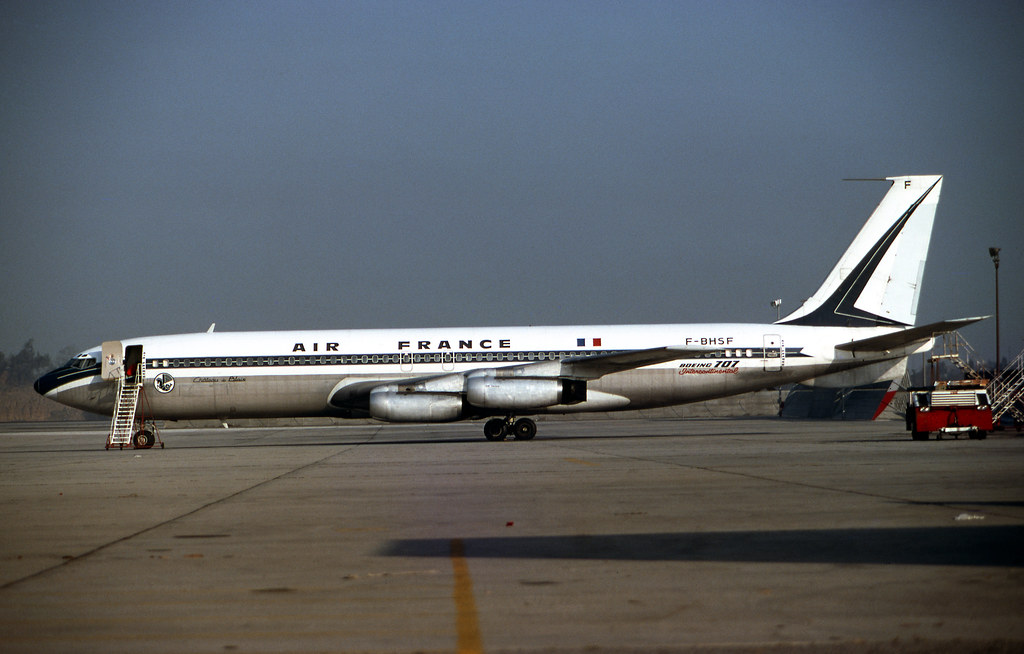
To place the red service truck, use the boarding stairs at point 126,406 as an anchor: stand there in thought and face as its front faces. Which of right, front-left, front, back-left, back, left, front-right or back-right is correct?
front-left

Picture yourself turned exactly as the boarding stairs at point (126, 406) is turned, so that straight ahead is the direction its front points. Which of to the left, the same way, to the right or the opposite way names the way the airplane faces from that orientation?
to the right

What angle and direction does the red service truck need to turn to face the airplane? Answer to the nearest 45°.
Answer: approximately 90° to its right

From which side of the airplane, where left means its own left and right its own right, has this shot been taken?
left

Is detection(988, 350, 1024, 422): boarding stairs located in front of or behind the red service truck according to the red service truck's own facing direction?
behind

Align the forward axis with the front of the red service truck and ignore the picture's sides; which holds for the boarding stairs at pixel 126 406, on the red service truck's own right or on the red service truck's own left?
on the red service truck's own right

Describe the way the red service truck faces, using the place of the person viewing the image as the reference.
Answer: facing the viewer

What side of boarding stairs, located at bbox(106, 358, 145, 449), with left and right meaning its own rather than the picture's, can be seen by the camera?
front

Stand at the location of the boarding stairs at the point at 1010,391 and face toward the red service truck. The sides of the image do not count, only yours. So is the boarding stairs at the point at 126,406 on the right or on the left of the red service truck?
right

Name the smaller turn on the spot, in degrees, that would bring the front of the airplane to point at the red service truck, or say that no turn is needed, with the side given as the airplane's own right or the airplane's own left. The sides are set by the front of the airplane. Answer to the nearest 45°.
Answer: approximately 135° to the airplane's own left

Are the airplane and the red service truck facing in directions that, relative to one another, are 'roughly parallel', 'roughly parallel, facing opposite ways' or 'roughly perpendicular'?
roughly perpendicular

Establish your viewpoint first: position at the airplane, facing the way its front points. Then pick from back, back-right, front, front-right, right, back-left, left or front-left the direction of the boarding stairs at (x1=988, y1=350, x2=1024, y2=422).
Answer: back

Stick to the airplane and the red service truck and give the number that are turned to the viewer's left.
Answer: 1
